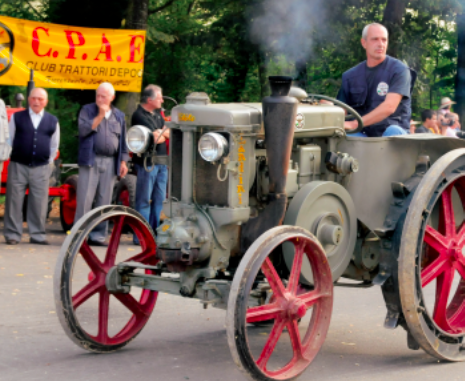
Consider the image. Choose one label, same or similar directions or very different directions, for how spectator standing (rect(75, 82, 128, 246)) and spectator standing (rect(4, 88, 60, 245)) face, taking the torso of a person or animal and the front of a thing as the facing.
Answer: same or similar directions

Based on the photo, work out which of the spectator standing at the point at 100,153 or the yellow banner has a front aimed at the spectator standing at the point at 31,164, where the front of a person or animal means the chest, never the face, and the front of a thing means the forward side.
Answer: the yellow banner

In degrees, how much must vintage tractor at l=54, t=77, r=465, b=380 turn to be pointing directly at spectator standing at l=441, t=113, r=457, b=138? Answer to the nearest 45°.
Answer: approximately 135° to its right

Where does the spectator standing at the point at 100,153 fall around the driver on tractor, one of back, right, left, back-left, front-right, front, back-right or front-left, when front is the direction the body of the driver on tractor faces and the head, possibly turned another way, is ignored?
right

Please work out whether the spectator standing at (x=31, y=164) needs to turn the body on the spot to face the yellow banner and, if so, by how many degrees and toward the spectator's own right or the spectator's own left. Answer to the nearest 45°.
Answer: approximately 180°

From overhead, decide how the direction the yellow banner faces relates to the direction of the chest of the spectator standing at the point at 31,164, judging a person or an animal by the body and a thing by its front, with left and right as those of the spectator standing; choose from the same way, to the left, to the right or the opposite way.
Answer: the same way

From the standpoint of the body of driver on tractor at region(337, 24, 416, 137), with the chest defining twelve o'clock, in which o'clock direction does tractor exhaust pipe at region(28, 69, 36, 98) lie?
The tractor exhaust pipe is roughly at 3 o'clock from the driver on tractor.

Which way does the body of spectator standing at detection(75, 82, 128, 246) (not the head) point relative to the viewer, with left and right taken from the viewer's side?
facing the viewer

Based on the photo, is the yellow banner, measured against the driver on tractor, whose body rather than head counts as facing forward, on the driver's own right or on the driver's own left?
on the driver's own right

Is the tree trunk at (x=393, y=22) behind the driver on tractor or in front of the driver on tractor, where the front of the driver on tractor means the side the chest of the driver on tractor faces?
behind

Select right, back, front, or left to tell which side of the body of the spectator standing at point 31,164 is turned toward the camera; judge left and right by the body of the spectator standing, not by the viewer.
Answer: front

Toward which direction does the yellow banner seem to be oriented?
toward the camera

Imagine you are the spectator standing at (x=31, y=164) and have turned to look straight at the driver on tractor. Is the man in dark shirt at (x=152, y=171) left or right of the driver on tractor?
left

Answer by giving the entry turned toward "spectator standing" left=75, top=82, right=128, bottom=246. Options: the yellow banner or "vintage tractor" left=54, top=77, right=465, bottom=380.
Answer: the yellow banner

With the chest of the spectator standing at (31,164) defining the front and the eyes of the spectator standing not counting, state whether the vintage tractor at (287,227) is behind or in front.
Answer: in front

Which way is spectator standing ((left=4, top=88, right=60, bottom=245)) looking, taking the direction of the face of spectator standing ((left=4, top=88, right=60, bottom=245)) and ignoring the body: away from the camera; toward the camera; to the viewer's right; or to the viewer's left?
toward the camera
